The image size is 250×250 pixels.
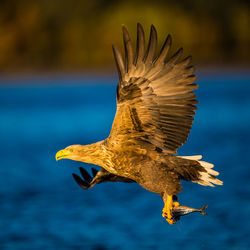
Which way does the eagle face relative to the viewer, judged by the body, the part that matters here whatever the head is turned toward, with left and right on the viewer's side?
facing to the left of the viewer
